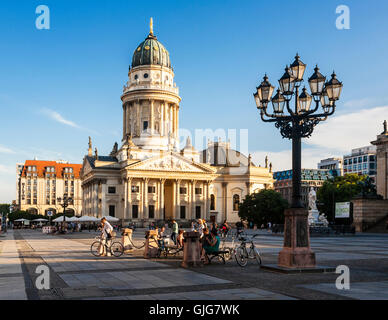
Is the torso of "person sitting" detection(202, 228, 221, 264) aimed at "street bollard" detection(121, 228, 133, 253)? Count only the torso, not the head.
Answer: no

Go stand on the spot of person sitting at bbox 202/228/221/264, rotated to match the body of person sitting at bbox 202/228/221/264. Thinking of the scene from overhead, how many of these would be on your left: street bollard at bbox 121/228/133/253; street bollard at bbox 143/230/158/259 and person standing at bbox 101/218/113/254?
0

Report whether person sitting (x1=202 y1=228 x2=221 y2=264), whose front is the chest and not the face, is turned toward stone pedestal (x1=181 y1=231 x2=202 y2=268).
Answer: no

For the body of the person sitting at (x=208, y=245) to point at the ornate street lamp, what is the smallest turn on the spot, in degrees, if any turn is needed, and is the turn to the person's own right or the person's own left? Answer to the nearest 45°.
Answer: approximately 135° to the person's own left
